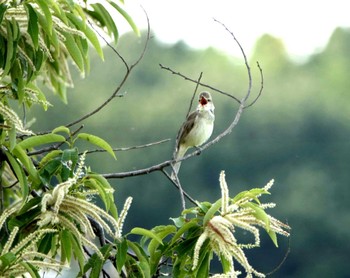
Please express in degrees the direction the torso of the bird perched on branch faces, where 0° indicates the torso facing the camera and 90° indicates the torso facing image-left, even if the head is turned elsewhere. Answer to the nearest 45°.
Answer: approximately 315°
